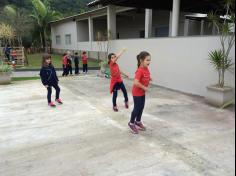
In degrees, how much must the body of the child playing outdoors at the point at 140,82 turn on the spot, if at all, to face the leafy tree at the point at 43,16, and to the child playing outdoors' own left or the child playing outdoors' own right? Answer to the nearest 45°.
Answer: approximately 180°

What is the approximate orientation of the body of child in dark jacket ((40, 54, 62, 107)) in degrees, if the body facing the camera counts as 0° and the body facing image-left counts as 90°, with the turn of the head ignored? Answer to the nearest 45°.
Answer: approximately 315°

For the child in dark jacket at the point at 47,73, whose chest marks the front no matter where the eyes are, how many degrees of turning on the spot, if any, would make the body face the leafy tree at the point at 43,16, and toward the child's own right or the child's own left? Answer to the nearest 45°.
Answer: approximately 135° to the child's own left

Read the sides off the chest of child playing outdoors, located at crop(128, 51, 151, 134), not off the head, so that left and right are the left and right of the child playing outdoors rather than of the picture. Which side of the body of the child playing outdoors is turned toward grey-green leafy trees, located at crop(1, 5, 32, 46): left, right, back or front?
back
